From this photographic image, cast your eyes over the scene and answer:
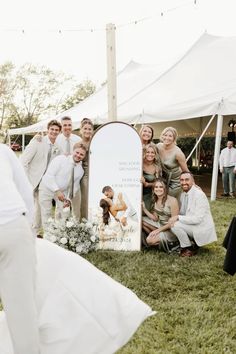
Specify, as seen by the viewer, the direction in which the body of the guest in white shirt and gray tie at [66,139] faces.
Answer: toward the camera

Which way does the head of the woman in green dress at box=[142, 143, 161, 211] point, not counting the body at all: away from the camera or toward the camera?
toward the camera

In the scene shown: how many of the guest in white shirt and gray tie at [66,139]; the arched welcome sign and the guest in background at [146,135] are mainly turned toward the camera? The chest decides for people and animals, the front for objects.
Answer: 3

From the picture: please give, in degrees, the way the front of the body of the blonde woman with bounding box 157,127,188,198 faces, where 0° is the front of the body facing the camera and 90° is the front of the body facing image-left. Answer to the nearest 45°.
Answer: approximately 45°

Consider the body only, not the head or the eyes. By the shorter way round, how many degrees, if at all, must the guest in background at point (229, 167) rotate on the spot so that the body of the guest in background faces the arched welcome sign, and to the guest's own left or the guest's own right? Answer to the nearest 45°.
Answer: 0° — they already face it

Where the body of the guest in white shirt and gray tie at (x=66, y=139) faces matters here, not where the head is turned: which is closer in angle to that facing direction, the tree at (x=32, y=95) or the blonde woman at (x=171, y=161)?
the blonde woman

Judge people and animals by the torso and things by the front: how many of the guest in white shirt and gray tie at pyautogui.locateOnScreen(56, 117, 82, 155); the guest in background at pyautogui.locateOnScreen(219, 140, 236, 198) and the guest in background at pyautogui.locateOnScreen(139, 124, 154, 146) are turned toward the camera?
3

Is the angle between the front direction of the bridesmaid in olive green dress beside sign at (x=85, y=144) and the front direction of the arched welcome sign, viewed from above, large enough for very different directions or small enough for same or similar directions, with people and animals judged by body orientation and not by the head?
same or similar directions

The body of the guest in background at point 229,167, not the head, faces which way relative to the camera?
toward the camera

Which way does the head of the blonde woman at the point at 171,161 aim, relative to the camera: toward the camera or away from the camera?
toward the camera

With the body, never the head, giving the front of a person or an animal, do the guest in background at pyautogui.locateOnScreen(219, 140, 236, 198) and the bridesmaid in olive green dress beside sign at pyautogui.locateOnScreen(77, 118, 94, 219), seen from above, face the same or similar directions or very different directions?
same or similar directions

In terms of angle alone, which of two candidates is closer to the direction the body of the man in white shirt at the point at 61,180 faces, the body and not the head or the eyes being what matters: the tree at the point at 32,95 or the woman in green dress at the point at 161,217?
the woman in green dress

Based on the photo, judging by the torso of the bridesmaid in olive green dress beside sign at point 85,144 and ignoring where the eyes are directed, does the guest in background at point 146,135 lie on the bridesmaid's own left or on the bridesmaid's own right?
on the bridesmaid's own left

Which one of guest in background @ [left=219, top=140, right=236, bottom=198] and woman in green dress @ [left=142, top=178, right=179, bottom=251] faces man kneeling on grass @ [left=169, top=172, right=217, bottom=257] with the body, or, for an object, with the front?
the guest in background
